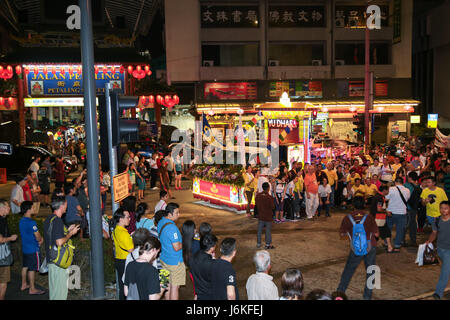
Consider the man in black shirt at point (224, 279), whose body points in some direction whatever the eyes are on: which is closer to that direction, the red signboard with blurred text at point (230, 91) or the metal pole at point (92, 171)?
the red signboard with blurred text

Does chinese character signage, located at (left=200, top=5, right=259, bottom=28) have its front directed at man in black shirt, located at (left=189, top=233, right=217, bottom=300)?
yes

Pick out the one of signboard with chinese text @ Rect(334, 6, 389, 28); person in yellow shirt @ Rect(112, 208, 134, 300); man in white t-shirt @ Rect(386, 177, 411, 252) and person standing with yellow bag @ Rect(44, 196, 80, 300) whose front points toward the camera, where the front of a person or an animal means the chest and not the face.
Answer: the signboard with chinese text

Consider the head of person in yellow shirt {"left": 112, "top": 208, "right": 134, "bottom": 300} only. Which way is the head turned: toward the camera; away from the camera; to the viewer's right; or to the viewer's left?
to the viewer's right

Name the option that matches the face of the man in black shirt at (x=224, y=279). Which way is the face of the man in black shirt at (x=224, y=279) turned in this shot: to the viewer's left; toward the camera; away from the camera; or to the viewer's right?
away from the camera

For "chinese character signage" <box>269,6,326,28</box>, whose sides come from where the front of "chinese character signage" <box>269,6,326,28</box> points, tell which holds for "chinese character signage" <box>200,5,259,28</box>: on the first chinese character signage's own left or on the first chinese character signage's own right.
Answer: on the first chinese character signage's own right
